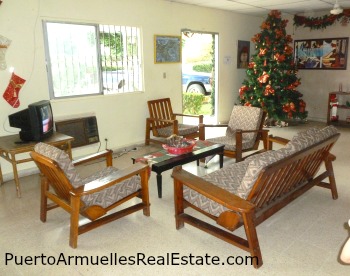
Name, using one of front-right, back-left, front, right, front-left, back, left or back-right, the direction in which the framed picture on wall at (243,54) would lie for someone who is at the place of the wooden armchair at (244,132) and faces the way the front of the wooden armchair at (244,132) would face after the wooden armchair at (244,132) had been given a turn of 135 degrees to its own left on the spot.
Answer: left

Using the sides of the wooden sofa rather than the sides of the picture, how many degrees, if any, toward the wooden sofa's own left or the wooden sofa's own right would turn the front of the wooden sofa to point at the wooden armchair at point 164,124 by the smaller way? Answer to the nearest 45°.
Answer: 0° — it already faces it

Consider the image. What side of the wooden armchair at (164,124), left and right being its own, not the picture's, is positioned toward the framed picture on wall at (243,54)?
left

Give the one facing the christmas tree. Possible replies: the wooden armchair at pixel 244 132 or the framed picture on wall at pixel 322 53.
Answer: the framed picture on wall

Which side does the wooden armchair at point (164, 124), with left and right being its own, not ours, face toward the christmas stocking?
right

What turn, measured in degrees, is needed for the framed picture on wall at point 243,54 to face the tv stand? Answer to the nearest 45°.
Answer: approximately 90° to its right

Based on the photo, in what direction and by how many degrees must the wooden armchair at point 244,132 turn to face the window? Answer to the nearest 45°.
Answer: approximately 45° to its right
